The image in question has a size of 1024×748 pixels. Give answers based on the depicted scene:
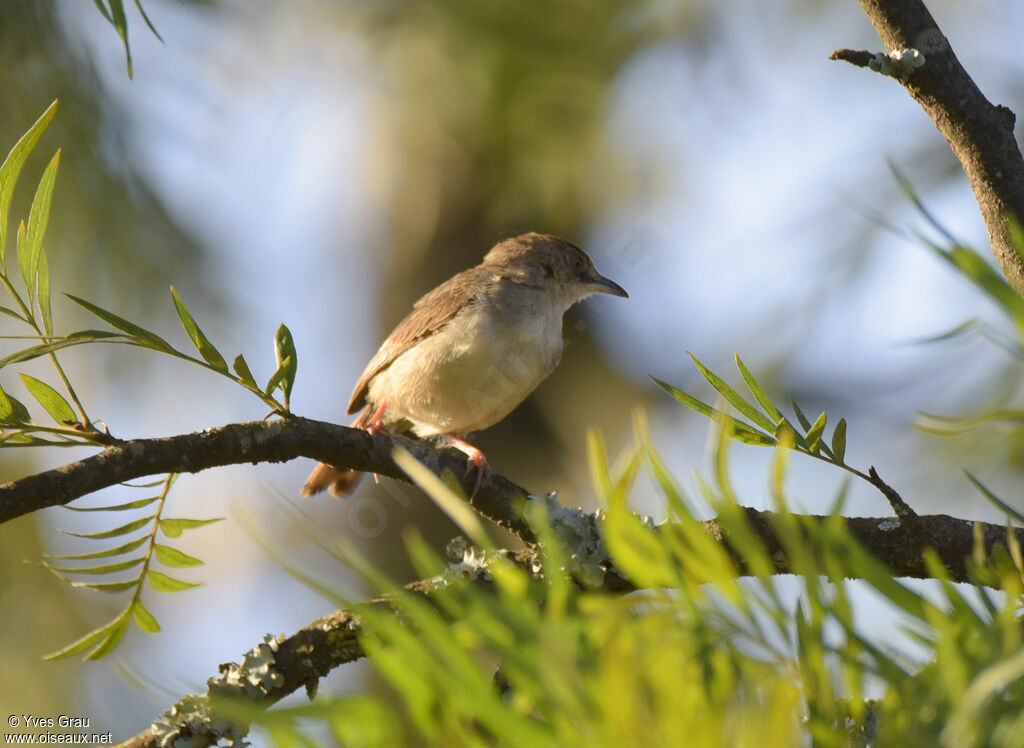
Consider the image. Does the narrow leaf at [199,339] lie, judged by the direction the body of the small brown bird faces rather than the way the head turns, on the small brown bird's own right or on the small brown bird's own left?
on the small brown bird's own right

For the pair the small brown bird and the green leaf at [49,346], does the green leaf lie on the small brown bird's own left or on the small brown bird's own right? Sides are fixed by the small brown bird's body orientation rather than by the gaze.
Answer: on the small brown bird's own right

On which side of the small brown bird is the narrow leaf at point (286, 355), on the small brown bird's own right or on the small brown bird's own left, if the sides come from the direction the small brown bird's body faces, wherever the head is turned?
on the small brown bird's own right

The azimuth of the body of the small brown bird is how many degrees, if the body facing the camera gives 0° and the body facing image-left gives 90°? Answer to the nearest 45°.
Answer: approximately 270°
